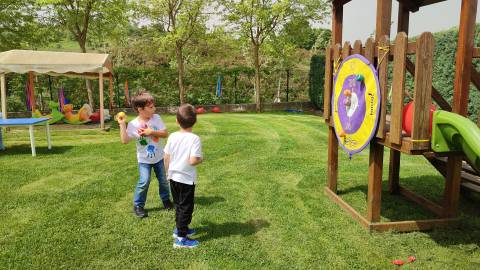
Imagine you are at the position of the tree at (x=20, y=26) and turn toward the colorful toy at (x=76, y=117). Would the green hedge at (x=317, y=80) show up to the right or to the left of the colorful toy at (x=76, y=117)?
left

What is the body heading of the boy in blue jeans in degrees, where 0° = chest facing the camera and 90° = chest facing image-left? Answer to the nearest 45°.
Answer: approximately 315°

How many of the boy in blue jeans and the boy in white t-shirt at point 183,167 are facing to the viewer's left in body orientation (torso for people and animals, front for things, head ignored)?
0

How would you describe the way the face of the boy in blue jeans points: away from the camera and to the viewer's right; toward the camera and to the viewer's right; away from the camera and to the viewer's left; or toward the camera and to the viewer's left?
toward the camera and to the viewer's right

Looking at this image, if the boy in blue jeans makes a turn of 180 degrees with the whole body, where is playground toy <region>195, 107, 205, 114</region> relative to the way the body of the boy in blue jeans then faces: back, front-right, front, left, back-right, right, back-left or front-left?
front-right

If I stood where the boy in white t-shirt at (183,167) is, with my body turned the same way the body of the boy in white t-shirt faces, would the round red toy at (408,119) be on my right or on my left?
on my right

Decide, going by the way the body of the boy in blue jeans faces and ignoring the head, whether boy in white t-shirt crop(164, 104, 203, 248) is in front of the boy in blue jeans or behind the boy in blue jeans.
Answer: in front

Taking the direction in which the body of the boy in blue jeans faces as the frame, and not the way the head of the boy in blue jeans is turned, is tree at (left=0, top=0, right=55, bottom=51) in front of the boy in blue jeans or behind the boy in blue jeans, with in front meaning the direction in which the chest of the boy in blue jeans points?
behind

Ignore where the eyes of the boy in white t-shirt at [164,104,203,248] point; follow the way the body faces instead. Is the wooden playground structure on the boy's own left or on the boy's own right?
on the boy's own right
